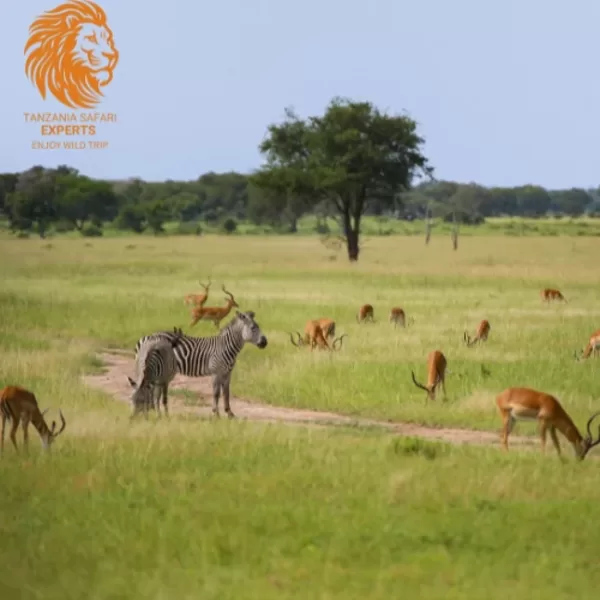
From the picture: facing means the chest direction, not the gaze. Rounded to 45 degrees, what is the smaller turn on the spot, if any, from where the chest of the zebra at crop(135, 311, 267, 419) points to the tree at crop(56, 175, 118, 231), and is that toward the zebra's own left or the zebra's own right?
approximately 90° to the zebra's own left

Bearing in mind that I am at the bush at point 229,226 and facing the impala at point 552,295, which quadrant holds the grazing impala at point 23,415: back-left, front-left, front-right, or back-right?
front-right

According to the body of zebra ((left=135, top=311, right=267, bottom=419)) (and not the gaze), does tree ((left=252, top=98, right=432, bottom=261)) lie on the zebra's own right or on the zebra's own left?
on the zebra's own left

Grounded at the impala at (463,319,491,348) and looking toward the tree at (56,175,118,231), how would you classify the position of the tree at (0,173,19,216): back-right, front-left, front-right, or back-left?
front-left

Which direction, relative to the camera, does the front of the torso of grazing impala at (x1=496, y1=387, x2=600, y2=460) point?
to the viewer's right

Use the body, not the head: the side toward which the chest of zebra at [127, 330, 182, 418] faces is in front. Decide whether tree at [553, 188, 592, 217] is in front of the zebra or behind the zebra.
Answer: behind

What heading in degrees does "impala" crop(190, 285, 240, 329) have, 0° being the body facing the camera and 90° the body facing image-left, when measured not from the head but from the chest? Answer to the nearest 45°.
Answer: approximately 270°

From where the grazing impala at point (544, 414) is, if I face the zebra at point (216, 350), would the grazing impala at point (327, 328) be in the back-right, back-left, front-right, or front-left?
front-right

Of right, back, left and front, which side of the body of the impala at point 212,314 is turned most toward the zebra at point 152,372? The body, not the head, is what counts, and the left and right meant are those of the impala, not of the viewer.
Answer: right

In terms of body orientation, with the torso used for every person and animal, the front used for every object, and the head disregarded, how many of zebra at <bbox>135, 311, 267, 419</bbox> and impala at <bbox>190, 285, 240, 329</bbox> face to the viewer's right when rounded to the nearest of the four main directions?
2

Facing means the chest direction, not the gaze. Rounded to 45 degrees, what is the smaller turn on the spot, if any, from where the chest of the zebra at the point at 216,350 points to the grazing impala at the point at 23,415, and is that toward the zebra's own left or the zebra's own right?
approximately 135° to the zebra's own right

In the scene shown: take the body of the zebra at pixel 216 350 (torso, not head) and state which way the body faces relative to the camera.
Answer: to the viewer's right

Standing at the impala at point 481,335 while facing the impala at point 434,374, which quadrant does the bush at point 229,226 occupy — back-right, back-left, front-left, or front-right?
back-right

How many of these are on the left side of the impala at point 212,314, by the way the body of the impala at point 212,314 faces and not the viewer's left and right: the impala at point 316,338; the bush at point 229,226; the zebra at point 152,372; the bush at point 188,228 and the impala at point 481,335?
2
